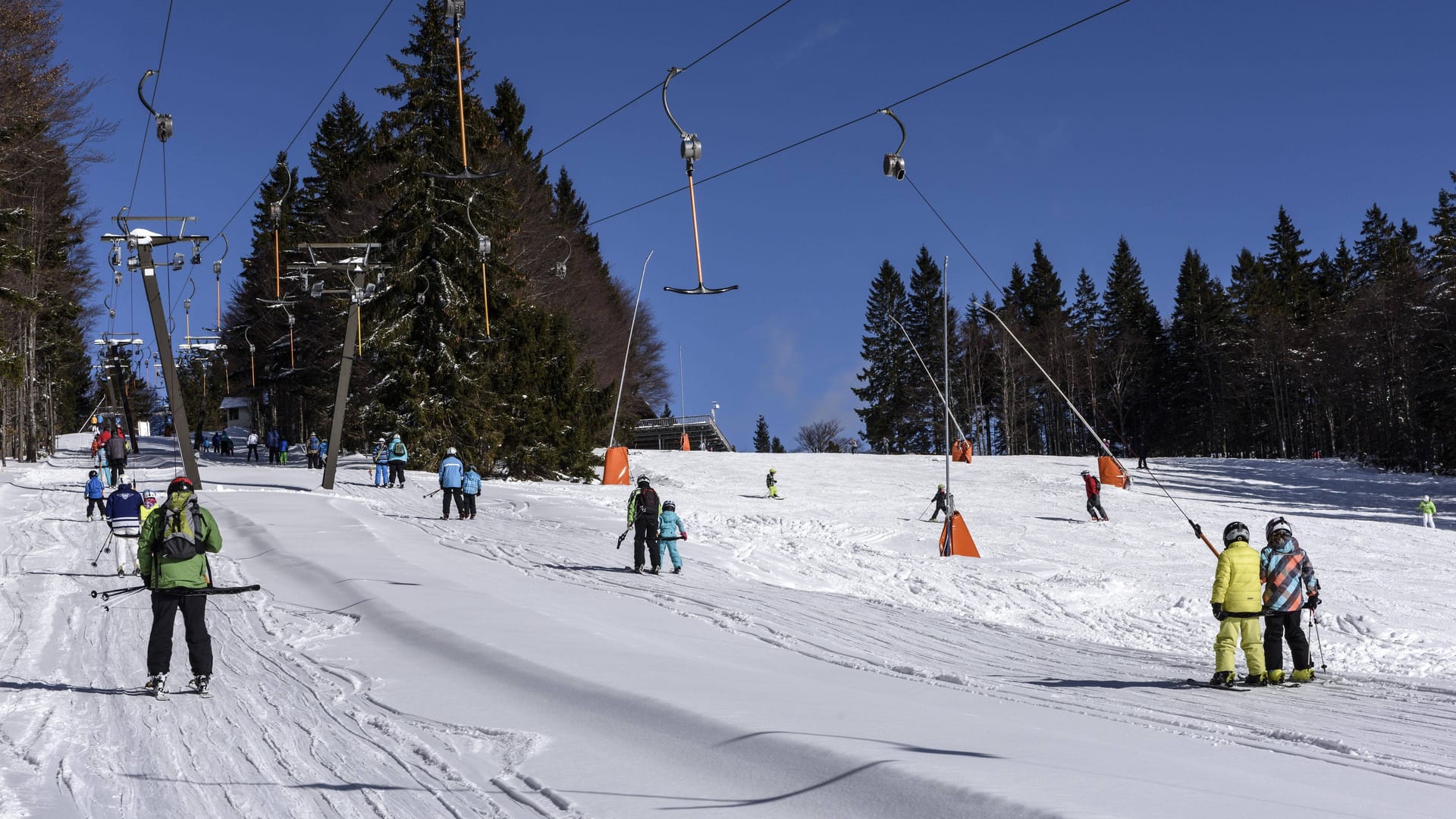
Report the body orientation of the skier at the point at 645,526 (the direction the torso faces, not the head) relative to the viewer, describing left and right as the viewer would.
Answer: facing away from the viewer and to the left of the viewer

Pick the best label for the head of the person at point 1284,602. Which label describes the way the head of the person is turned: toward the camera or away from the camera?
away from the camera

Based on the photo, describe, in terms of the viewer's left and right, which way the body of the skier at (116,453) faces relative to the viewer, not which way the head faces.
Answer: facing away from the viewer

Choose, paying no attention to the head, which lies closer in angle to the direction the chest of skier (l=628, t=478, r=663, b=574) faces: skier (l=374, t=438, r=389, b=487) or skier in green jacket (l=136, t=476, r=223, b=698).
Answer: the skier

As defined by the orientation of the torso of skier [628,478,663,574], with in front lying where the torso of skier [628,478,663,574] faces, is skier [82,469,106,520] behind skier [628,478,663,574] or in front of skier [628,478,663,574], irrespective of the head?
in front

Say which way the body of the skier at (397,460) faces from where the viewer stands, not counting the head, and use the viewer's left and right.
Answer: facing away from the viewer and to the left of the viewer

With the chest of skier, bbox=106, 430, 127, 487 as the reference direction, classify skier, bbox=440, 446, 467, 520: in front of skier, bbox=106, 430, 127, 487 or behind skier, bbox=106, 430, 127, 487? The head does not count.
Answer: behind

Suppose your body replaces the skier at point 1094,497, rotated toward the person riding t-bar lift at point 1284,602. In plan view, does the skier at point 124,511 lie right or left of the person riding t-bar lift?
right

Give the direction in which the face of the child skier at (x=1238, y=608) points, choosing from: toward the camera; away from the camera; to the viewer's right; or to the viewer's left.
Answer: away from the camera
